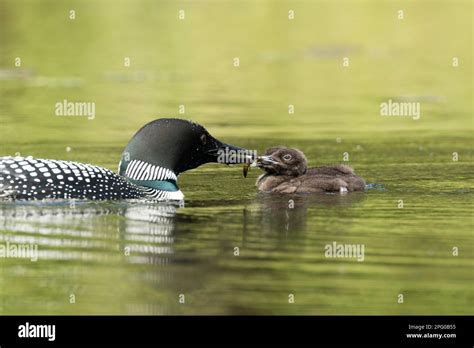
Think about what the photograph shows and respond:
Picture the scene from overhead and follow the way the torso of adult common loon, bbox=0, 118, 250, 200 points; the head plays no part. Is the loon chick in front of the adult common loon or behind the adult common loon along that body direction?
in front

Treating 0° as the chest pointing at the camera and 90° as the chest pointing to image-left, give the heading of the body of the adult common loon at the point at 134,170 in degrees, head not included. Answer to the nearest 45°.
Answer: approximately 270°

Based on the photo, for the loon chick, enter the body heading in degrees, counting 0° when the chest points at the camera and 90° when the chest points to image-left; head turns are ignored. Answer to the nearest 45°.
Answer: approximately 90°

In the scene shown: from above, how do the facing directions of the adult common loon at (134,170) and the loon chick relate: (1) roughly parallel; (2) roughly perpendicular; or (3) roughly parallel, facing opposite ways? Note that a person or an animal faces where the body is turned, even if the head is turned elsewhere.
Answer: roughly parallel, facing opposite ways

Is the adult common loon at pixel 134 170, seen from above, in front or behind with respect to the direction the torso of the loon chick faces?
in front

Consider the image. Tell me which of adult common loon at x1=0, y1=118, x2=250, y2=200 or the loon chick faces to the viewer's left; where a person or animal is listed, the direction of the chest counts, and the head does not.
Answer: the loon chick

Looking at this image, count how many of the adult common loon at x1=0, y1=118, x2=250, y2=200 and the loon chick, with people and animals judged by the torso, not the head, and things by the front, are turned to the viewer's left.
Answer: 1
